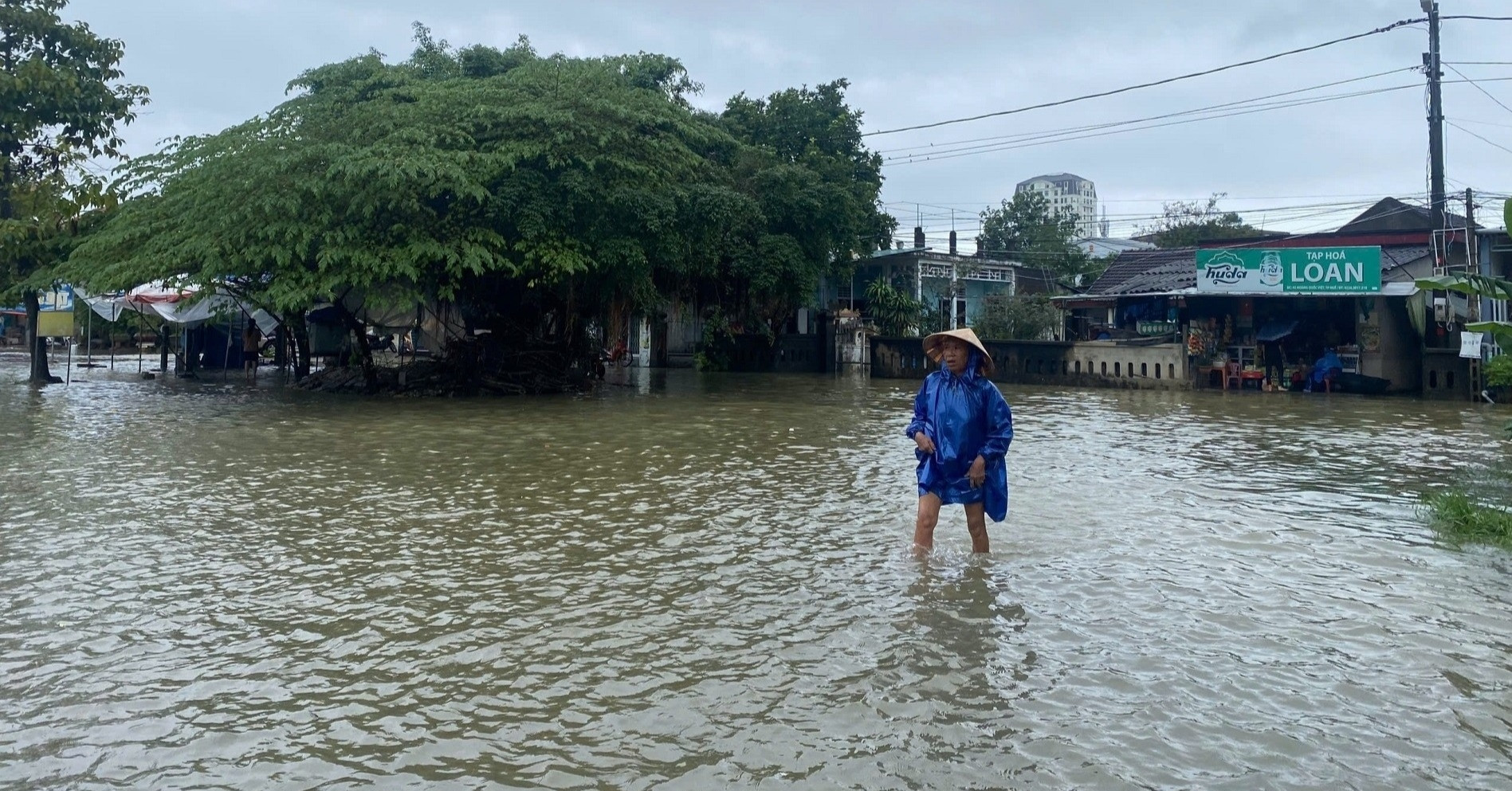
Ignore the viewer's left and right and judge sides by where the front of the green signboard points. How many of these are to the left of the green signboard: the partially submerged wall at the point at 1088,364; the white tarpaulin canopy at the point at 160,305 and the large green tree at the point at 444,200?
0

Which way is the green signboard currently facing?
toward the camera

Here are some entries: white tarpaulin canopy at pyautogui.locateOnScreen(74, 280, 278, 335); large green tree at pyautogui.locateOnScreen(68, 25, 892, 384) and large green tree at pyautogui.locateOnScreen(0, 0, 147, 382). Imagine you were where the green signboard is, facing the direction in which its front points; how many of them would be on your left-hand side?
0

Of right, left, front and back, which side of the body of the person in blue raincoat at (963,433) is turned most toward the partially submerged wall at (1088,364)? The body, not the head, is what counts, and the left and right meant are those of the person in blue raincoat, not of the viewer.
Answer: back

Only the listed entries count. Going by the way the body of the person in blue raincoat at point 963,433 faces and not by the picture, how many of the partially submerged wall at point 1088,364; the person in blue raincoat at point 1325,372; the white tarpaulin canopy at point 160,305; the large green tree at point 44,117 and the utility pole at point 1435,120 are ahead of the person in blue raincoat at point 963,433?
0

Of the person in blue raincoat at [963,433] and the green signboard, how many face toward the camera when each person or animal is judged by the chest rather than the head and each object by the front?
2

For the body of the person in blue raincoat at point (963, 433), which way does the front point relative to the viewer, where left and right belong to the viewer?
facing the viewer

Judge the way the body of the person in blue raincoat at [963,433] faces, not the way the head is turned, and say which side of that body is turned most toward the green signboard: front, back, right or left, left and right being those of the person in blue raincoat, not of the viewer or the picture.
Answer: back

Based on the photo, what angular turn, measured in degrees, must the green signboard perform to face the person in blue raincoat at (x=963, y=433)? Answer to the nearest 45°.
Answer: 0° — it already faces them

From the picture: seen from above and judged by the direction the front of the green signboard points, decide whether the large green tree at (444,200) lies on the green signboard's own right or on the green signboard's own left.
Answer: on the green signboard's own right

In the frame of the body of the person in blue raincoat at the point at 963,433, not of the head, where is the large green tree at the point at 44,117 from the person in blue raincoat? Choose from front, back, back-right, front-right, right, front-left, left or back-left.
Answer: back-right

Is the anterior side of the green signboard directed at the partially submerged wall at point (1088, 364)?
no

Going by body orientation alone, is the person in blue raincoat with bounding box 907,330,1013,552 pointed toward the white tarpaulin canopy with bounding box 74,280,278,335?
no

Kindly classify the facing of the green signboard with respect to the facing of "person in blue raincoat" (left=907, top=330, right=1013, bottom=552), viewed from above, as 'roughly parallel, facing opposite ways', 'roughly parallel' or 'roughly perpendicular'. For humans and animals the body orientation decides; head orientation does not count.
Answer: roughly parallel

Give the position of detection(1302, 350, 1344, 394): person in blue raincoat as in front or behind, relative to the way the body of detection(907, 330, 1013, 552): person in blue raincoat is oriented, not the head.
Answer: behind

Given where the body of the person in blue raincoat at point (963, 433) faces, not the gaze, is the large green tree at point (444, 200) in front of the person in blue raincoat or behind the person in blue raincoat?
behind

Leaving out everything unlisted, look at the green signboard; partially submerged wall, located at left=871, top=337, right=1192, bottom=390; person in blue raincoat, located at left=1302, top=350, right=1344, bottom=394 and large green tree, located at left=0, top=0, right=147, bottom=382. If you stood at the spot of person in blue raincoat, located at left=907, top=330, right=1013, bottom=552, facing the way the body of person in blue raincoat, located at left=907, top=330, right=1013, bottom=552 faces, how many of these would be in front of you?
0

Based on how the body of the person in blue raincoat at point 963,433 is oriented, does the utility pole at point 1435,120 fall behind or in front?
behind
